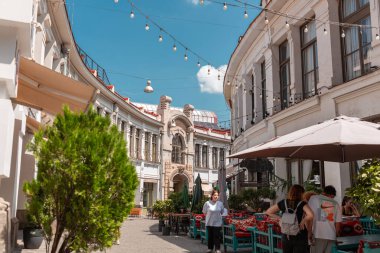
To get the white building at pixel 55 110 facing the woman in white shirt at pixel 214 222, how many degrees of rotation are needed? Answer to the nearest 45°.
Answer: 0° — it already faces them

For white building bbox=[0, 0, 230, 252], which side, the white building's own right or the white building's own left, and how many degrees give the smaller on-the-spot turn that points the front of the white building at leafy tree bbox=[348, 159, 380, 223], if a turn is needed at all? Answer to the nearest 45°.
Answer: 0° — it already faces it

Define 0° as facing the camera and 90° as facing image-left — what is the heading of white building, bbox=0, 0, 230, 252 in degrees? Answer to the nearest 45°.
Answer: approximately 315°

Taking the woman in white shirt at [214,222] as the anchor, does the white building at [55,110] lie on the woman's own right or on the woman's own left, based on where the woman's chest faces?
on the woman's own right

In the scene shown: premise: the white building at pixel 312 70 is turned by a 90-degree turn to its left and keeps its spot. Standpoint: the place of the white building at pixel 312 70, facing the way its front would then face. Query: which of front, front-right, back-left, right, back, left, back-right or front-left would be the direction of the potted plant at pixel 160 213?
back

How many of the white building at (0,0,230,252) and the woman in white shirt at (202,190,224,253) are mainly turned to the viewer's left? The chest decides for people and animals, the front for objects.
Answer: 0

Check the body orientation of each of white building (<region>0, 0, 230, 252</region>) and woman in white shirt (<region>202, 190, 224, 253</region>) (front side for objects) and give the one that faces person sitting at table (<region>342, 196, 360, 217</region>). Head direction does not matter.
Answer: the white building

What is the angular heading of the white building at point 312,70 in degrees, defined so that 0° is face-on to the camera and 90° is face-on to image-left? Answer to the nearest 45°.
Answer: approximately 45°

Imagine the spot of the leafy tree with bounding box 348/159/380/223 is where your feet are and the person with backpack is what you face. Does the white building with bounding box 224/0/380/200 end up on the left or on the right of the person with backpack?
right

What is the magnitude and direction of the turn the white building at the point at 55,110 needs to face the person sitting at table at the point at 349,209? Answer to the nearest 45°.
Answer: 0° — it already faces them
